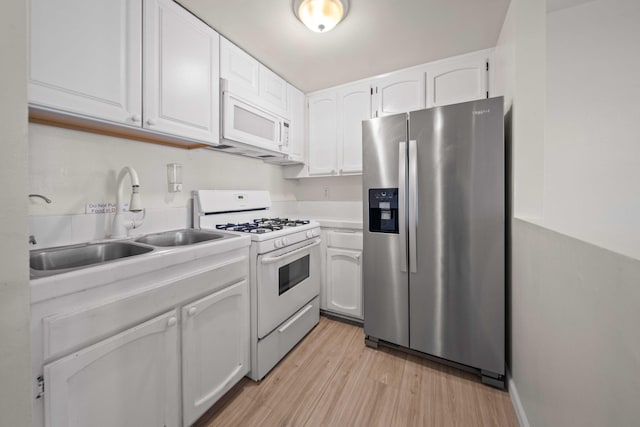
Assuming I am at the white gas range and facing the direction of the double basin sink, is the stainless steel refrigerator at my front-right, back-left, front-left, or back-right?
back-left

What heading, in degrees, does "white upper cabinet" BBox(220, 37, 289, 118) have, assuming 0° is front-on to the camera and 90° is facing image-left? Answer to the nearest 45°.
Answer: approximately 315°

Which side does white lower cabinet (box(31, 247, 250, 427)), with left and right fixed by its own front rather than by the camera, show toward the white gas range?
left

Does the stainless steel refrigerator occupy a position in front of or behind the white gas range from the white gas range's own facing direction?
in front

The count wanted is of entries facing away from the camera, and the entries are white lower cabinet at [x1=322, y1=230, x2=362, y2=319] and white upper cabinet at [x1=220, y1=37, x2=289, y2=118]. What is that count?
0

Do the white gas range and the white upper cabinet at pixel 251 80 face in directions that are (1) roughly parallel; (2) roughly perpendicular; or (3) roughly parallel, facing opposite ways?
roughly parallel

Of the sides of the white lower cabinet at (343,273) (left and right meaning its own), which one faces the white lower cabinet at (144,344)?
front

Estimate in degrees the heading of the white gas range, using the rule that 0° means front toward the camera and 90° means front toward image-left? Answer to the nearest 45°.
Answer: approximately 315°

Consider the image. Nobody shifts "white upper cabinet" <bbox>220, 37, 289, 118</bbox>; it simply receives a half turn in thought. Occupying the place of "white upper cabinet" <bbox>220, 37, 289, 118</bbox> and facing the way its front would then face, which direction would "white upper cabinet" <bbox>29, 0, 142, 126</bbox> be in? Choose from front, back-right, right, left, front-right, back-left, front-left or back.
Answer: left

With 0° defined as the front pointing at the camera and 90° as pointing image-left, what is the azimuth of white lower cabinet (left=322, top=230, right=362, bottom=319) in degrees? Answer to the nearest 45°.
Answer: approximately 45°

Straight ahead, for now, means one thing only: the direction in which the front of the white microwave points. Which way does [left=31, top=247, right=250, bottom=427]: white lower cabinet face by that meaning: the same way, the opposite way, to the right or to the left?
the same way

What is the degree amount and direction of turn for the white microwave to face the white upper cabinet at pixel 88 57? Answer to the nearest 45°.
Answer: approximately 90° to its right

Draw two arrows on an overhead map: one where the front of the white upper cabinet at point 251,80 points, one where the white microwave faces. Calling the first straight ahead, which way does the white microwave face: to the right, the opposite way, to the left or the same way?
the same way

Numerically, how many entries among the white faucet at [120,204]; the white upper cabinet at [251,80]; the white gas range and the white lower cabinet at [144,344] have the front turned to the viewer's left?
0

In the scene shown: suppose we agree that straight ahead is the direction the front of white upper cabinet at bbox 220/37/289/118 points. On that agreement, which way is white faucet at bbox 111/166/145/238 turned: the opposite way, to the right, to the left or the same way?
the same way

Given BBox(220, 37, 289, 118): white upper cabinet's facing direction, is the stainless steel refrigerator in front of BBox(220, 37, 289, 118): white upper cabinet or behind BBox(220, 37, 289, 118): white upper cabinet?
in front

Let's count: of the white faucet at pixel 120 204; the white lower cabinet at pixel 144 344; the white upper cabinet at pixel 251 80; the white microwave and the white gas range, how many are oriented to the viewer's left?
0
